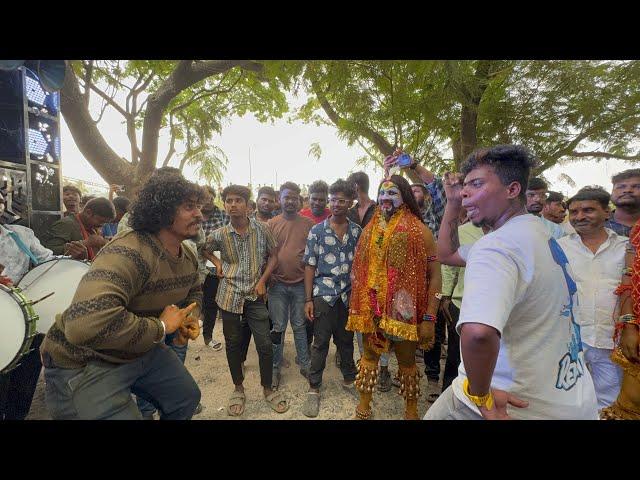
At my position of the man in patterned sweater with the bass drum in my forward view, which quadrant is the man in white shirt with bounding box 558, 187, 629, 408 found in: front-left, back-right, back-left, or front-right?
back-right

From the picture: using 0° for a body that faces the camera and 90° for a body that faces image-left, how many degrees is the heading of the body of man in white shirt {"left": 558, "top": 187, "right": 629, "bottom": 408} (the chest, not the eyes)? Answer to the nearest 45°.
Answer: approximately 0°

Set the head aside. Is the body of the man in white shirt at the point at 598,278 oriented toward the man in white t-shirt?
yes

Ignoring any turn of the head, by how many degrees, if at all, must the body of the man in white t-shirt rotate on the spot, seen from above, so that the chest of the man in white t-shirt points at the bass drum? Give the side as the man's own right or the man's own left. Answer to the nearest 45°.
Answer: approximately 45° to the man's own left

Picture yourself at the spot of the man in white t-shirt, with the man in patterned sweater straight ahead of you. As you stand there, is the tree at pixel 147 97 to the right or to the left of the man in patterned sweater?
right

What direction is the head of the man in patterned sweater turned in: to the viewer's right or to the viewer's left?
to the viewer's right

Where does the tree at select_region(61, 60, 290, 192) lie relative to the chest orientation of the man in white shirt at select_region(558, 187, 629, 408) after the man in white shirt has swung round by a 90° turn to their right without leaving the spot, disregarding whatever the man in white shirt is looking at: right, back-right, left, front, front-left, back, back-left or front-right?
front

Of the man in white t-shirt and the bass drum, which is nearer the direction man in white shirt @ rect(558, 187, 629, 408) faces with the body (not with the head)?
the man in white t-shirt

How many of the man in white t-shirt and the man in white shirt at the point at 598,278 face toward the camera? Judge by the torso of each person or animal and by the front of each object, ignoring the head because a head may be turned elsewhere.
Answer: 1

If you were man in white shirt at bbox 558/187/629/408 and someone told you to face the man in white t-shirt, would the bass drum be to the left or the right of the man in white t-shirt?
right
